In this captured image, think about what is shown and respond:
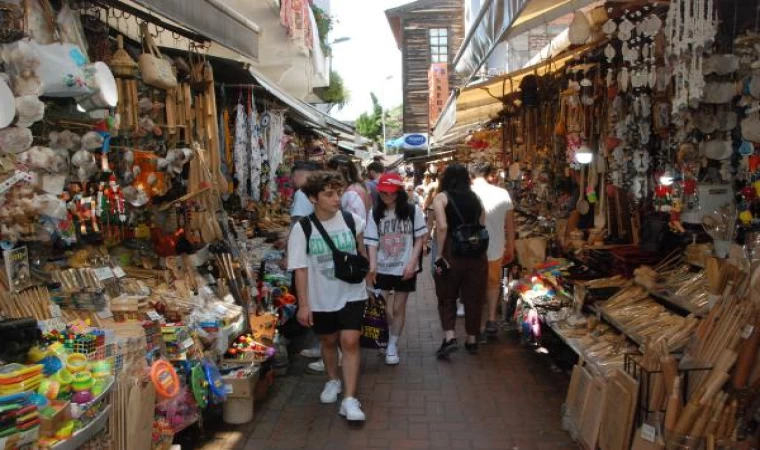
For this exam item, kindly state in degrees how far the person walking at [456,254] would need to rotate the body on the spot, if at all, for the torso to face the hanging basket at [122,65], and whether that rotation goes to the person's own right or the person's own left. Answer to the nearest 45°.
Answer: approximately 135° to the person's own left

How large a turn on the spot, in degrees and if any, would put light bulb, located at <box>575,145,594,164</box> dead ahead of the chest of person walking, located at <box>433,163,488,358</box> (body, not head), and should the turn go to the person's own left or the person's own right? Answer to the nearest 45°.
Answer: approximately 90° to the person's own right

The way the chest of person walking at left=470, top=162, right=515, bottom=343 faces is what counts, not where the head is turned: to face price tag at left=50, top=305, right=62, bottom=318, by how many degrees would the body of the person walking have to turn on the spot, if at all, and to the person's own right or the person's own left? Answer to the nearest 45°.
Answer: approximately 135° to the person's own left

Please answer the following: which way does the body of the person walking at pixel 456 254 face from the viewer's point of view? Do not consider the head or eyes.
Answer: away from the camera

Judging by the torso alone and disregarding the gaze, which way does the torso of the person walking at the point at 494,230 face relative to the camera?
away from the camera

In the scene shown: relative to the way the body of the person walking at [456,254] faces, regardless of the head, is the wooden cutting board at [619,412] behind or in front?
behind

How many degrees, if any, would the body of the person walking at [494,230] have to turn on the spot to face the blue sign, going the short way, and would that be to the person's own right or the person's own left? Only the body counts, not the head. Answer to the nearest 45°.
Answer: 0° — they already face it
